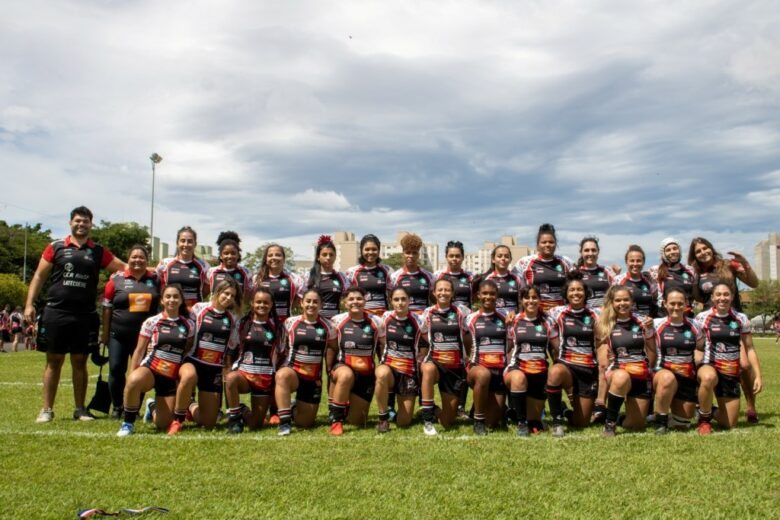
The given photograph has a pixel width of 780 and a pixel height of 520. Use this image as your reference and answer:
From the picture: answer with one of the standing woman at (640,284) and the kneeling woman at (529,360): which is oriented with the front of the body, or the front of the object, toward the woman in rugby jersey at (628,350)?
the standing woman

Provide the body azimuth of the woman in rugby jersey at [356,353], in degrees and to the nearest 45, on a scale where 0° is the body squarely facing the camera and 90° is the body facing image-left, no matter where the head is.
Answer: approximately 0°

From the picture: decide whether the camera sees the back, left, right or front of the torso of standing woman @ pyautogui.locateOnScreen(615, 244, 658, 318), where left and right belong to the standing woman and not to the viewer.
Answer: front

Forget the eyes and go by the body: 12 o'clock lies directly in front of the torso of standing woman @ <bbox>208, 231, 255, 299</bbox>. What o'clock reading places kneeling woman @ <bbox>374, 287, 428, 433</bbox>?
The kneeling woman is roughly at 10 o'clock from the standing woman.

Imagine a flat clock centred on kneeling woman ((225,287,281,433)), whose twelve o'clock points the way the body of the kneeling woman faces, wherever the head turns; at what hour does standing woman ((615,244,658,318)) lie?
The standing woman is roughly at 9 o'clock from the kneeling woman.

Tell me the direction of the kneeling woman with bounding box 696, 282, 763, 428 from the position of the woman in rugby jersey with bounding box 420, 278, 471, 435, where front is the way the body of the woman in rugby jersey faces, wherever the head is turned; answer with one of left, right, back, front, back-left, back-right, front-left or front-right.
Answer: left

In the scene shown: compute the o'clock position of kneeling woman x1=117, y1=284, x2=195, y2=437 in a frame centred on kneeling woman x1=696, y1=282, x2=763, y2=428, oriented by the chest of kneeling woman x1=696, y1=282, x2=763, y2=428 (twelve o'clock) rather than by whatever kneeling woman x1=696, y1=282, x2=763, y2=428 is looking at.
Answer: kneeling woman x1=117, y1=284, x2=195, y2=437 is roughly at 2 o'clock from kneeling woman x1=696, y1=282, x2=763, y2=428.

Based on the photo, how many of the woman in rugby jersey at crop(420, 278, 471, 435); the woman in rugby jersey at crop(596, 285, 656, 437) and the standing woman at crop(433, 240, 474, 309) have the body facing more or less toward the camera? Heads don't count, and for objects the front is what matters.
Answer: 3

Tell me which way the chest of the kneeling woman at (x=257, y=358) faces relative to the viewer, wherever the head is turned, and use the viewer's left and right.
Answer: facing the viewer

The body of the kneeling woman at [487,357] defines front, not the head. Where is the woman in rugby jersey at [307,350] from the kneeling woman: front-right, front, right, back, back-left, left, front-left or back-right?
right

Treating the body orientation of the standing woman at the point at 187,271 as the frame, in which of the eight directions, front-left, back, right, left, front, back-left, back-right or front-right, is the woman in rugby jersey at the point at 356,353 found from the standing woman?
front-left

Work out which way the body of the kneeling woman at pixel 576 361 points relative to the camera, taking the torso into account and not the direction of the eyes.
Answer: toward the camera
